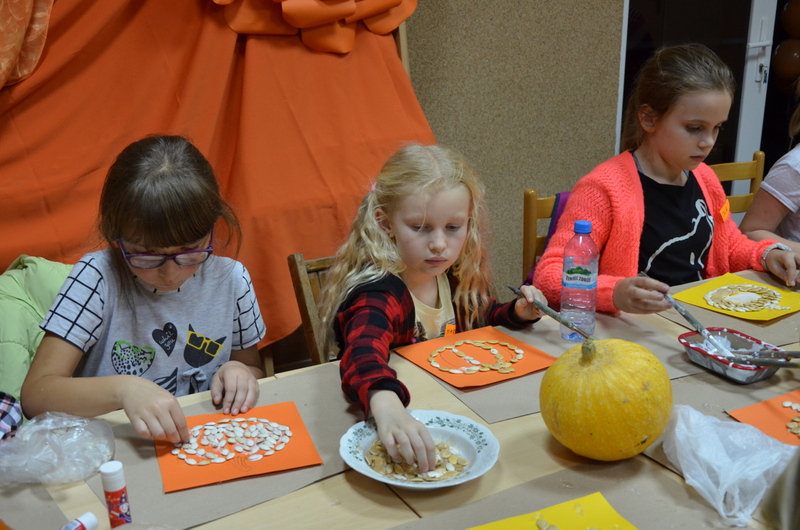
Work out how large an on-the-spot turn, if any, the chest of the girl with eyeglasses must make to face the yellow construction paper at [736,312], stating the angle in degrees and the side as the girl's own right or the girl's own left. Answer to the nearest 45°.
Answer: approximately 90° to the girl's own left

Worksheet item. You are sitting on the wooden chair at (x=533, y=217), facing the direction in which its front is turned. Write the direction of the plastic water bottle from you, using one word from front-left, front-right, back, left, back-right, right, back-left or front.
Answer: front-right

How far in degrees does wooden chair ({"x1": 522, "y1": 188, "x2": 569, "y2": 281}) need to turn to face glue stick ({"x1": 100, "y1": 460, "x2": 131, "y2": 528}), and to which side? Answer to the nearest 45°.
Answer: approximately 45° to its right

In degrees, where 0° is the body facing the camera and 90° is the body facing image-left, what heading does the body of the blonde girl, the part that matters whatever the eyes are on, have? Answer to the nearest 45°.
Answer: approximately 315°

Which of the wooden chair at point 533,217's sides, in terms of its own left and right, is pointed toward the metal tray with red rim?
front

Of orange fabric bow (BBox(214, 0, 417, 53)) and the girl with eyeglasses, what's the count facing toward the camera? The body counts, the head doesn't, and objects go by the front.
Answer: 2

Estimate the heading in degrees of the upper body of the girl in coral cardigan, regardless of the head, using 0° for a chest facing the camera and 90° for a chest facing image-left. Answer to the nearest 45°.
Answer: approximately 315°

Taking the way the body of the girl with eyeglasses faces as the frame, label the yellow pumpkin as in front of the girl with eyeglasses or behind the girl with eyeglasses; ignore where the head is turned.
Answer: in front

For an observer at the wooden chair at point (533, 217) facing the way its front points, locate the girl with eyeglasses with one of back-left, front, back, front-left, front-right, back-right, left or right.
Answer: right

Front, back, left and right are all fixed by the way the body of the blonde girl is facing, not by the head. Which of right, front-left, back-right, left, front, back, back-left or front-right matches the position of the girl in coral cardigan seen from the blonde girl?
left
